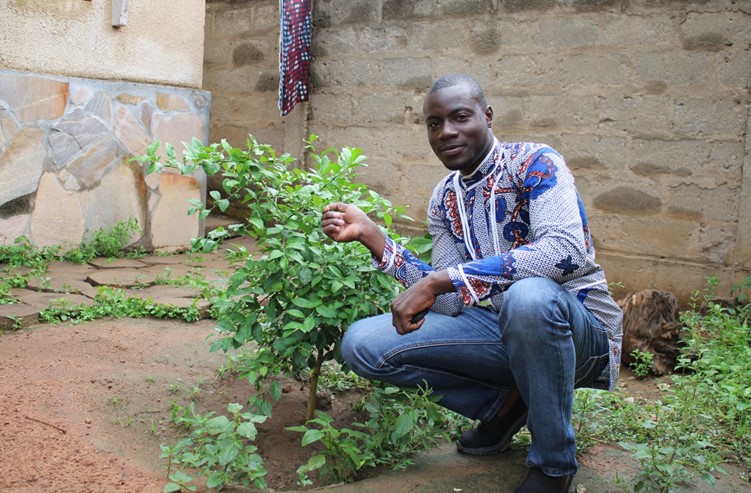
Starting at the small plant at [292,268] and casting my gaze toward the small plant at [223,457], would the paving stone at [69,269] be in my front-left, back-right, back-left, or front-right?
back-right

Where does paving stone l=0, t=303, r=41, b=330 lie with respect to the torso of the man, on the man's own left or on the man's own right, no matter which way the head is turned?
on the man's own right

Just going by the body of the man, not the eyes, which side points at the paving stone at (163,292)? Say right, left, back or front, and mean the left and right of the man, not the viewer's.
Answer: right

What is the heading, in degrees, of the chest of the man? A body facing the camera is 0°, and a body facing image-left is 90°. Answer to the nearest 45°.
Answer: approximately 45°

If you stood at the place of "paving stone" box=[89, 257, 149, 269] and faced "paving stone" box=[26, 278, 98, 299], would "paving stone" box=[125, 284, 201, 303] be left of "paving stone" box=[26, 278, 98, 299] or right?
left

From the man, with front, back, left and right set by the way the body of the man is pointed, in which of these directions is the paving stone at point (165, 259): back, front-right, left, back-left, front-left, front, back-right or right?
right

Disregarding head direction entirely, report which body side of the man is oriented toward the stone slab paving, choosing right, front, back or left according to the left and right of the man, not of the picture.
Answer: right

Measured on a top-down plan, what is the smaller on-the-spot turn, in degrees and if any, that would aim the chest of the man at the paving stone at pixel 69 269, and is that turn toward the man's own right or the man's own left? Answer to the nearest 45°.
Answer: approximately 90° to the man's own right

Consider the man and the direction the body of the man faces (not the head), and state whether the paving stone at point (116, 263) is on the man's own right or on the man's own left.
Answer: on the man's own right

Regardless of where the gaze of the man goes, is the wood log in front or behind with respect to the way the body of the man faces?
behind

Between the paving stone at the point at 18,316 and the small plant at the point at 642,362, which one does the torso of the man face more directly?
the paving stone
